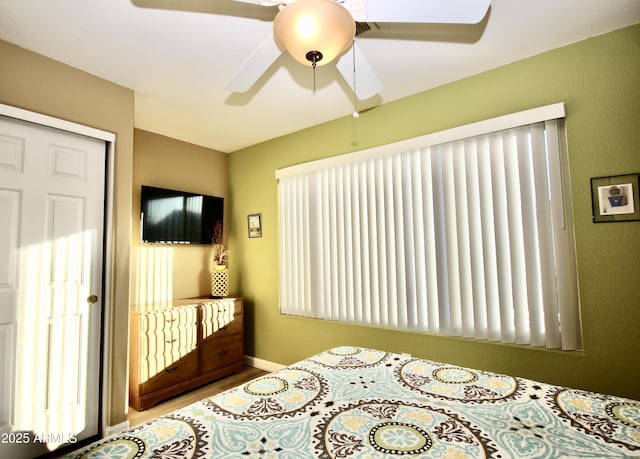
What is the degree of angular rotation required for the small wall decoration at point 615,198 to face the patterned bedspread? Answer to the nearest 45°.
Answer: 0° — it already faces it

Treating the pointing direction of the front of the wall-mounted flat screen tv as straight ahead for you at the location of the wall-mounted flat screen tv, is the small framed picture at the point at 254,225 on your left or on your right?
on your left

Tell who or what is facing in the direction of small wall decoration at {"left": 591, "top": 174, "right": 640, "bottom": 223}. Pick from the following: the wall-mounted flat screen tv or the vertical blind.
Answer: the wall-mounted flat screen tv

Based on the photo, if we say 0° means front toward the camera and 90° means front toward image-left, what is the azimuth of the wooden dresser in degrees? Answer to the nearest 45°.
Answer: approximately 315°

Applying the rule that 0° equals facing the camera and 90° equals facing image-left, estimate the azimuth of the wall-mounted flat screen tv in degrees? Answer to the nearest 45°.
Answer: approximately 315°

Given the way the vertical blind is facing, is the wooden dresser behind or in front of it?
in front

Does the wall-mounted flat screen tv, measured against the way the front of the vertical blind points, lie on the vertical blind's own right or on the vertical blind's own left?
on the vertical blind's own right

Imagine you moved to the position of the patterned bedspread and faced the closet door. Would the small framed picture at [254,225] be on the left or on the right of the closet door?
right

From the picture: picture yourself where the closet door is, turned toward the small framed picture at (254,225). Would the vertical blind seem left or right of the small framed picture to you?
right
